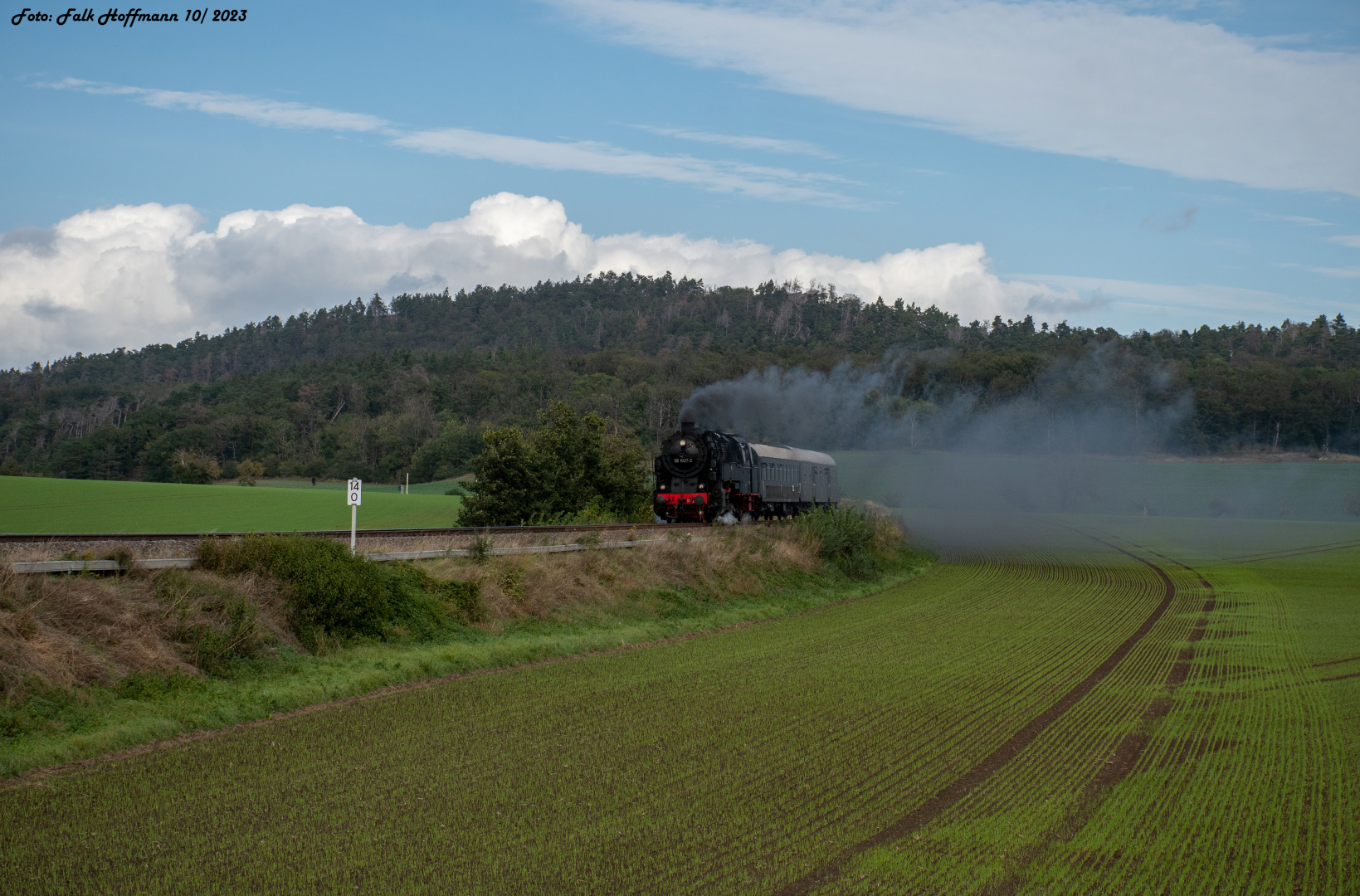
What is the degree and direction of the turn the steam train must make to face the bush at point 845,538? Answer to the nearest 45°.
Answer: approximately 90° to its left

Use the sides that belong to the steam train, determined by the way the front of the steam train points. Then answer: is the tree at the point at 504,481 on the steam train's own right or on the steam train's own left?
on the steam train's own right

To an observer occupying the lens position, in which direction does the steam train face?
facing the viewer and to the left of the viewer
